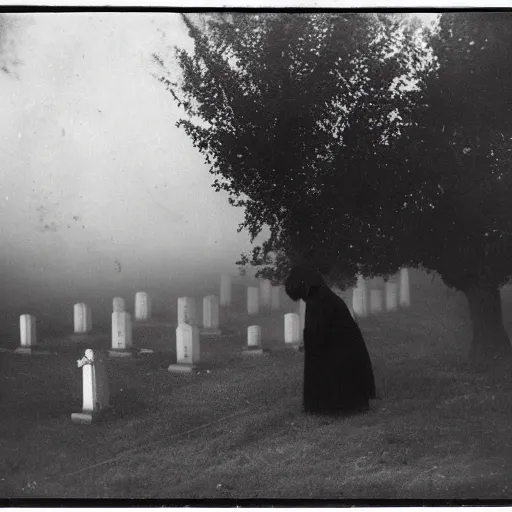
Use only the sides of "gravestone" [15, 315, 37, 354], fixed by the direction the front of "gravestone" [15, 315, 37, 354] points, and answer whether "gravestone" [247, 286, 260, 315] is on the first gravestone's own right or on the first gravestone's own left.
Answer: on the first gravestone's own left

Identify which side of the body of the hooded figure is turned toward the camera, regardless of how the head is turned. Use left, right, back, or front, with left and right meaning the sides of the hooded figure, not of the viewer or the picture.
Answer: left

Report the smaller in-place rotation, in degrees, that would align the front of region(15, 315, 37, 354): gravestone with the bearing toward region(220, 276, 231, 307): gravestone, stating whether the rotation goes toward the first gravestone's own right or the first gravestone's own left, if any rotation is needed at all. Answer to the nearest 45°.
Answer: approximately 135° to the first gravestone's own left

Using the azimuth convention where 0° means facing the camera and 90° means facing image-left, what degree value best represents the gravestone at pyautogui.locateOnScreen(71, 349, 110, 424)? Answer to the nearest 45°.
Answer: approximately 45°

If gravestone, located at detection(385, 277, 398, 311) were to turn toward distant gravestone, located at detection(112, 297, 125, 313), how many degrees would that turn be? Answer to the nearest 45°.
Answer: approximately 45° to its right
